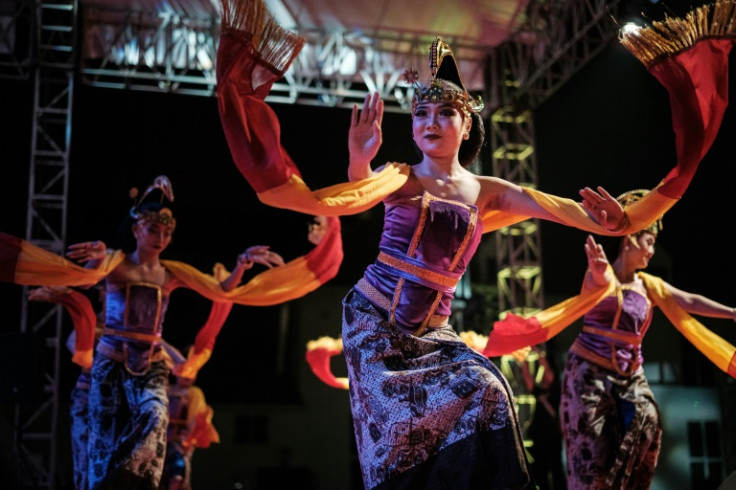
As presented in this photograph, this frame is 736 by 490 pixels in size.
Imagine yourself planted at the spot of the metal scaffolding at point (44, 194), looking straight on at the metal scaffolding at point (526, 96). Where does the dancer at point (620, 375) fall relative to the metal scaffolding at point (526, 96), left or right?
right

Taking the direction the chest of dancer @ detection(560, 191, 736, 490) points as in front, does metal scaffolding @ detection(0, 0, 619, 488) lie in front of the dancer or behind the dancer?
behind

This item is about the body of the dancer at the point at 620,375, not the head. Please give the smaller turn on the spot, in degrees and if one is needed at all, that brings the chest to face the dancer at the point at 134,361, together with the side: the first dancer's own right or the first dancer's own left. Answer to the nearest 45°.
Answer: approximately 135° to the first dancer's own right

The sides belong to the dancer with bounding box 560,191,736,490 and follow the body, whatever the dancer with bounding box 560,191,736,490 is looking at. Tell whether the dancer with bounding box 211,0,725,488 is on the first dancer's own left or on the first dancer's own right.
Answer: on the first dancer's own right

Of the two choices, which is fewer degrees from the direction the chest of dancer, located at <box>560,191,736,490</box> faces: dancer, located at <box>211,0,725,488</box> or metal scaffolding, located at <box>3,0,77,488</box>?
the dancer

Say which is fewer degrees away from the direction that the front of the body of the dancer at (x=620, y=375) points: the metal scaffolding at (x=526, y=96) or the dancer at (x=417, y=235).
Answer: the dancer

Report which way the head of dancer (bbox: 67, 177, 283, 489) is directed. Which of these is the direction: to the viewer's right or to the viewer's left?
to the viewer's right
